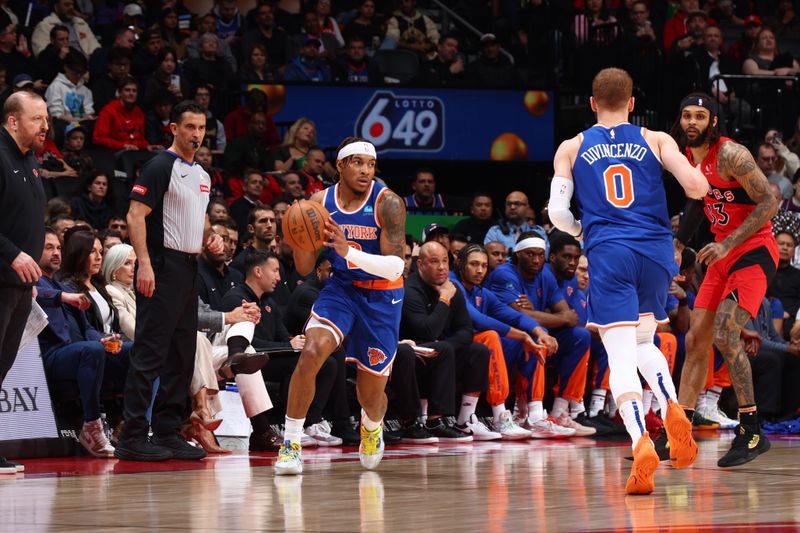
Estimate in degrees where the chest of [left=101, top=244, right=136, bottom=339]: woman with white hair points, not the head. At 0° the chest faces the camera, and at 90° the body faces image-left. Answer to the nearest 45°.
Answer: approximately 315°

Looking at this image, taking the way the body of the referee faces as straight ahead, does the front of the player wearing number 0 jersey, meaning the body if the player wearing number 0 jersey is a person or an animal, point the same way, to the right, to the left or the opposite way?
to the left

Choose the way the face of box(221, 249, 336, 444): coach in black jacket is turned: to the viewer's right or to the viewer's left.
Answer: to the viewer's right

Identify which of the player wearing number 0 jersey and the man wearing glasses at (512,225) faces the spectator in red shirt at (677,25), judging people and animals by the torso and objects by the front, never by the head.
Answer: the player wearing number 0 jersey

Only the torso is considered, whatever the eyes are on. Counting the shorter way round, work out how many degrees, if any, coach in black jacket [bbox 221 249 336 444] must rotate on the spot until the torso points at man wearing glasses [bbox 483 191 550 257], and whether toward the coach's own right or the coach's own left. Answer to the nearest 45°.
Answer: approximately 90° to the coach's own left

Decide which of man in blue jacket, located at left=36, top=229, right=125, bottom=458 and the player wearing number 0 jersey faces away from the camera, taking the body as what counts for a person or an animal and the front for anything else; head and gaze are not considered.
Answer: the player wearing number 0 jersey

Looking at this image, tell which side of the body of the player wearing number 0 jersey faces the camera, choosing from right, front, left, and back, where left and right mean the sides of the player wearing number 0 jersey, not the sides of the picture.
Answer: back

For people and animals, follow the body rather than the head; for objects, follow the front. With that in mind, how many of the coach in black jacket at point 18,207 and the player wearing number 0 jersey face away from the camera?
1

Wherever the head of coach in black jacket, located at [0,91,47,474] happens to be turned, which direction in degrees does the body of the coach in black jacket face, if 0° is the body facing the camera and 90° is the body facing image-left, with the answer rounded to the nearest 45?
approximately 315°

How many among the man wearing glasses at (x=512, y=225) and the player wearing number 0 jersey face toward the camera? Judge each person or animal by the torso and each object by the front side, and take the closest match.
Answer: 1

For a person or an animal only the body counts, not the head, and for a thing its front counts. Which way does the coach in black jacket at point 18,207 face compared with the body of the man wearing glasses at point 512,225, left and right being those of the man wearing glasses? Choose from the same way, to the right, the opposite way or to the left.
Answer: to the left
